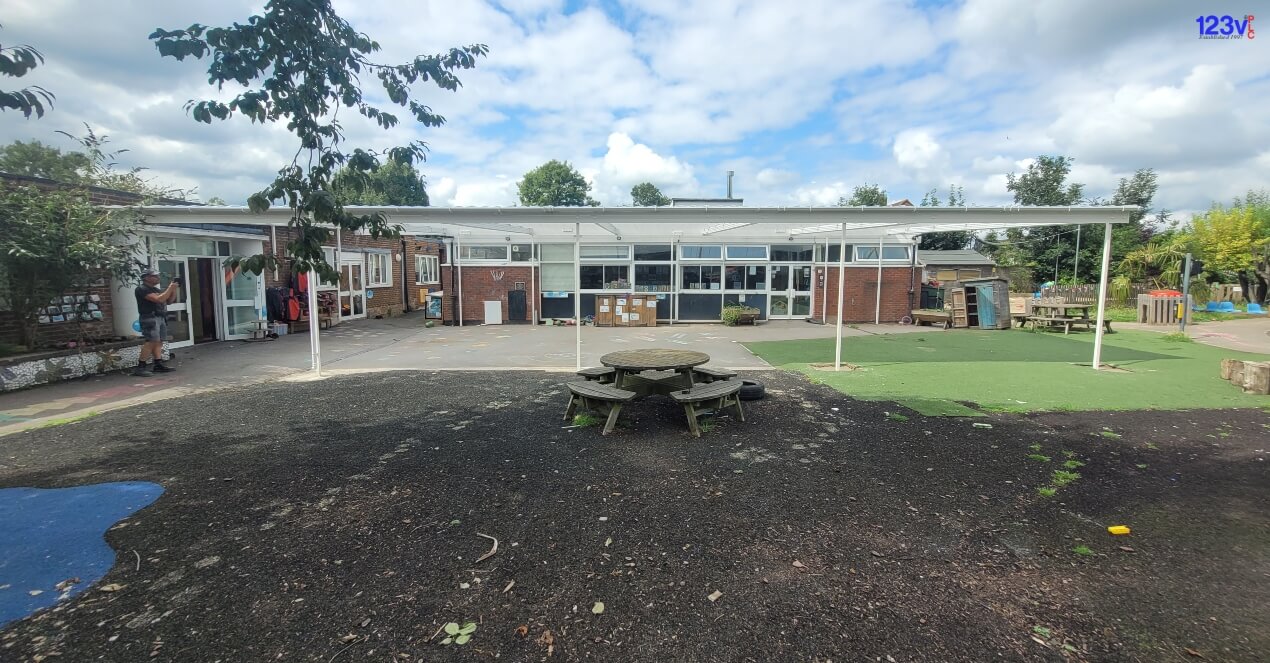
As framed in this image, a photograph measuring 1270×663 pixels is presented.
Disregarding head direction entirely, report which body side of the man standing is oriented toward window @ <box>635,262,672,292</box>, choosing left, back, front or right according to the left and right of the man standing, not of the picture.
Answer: front

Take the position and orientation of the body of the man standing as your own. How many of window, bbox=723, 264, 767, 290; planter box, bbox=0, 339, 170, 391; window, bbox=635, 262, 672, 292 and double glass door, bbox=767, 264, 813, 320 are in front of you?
3

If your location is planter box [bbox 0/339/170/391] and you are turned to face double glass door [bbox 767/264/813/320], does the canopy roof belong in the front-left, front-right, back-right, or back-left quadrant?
front-right

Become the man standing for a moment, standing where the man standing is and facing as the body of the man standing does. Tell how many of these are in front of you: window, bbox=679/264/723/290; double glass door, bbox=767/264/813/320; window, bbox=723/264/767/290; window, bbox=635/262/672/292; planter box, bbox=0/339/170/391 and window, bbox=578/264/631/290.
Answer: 5

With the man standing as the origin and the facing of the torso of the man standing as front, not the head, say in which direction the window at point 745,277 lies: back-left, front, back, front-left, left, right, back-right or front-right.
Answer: front

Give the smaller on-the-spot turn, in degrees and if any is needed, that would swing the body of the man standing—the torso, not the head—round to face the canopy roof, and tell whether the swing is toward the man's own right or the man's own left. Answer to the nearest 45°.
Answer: approximately 45° to the man's own right

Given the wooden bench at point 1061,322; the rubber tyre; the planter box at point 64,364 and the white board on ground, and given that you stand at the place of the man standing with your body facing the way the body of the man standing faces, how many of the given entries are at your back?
1

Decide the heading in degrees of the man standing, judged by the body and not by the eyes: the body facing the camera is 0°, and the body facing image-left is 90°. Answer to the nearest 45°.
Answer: approximately 270°

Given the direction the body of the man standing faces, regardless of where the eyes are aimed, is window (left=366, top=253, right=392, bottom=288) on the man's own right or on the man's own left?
on the man's own left

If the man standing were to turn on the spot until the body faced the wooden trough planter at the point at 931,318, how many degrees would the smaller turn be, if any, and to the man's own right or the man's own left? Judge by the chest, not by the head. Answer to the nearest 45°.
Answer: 0° — they already face it

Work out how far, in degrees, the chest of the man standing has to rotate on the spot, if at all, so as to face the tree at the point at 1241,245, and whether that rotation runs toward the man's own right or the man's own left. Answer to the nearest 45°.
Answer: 0° — they already face it

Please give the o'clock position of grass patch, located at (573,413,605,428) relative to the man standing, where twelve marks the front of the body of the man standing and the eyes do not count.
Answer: The grass patch is roughly at 2 o'clock from the man standing.
